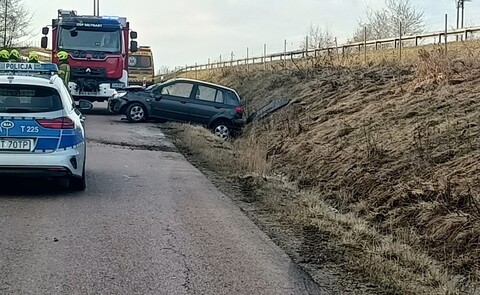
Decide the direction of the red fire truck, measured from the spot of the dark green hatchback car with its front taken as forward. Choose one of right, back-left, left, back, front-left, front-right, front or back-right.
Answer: front-right

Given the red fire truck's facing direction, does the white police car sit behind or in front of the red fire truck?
in front

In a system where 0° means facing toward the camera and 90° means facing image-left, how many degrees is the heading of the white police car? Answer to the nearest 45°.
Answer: approximately 180°

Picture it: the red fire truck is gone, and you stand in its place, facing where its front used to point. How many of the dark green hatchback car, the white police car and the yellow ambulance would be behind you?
1

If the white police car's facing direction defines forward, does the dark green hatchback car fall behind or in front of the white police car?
in front

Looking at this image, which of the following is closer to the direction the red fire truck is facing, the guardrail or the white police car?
the white police car

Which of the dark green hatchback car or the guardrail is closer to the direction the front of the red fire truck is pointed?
the dark green hatchback car

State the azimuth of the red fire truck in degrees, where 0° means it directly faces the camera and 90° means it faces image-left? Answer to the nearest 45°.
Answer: approximately 0°

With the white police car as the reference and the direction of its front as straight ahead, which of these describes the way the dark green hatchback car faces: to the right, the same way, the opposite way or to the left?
to the left

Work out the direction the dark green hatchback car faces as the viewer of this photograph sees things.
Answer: facing to the left of the viewer

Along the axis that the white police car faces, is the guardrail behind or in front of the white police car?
in front

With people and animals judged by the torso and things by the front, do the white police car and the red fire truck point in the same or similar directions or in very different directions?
very different directions

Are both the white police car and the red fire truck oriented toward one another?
yes

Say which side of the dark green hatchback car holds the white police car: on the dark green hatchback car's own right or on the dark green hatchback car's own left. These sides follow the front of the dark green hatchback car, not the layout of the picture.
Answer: on the dark green hatchback car's own left

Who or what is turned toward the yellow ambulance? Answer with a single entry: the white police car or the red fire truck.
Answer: the white police car

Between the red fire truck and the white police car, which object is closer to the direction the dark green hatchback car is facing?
the red fire truck
